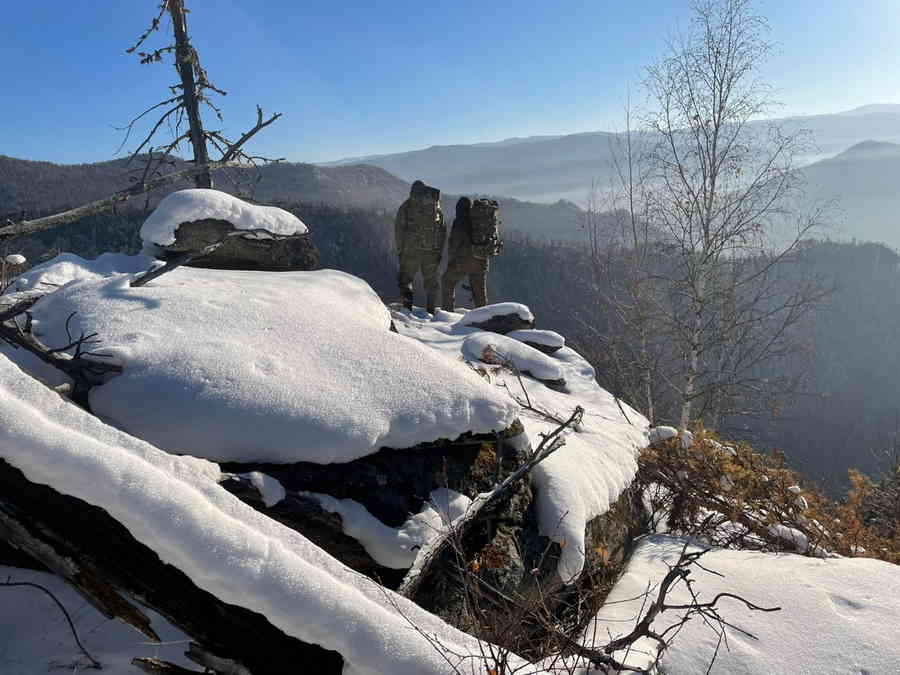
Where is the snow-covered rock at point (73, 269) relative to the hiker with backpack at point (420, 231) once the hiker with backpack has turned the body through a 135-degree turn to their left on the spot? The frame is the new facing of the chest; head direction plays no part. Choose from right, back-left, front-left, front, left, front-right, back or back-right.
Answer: front

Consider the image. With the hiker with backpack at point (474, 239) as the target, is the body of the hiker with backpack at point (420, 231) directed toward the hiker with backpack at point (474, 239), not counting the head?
no

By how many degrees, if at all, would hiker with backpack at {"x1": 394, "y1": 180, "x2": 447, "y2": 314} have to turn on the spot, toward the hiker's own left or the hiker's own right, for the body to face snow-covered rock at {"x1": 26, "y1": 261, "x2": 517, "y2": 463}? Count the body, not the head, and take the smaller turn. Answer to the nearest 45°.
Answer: approximately 180°

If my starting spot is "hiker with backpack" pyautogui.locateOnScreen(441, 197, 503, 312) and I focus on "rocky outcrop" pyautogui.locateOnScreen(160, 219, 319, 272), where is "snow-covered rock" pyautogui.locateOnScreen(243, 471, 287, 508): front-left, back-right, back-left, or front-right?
front-left

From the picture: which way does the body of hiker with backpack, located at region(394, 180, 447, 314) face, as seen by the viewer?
away from the camera

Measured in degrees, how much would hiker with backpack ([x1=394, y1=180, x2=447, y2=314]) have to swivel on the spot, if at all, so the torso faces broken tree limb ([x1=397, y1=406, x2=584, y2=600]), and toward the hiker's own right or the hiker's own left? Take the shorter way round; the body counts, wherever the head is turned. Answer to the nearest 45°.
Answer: approximately 180°

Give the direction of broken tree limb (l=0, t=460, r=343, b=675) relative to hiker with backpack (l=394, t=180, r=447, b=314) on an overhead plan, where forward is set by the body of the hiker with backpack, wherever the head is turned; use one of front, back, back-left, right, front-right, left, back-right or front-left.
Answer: back

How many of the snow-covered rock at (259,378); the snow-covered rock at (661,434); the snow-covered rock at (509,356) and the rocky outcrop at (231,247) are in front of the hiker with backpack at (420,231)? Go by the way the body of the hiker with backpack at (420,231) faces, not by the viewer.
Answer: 0

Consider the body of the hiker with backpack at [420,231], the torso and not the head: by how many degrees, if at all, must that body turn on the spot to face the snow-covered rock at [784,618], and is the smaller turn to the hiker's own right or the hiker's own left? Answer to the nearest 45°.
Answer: approximately 180°

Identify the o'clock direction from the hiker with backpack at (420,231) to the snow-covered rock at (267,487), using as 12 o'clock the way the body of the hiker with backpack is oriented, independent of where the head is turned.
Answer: The snow-covered rock is roughly at 6 o'clock from the hiker with backpack.

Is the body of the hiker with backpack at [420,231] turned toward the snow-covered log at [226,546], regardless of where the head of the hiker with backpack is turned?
no

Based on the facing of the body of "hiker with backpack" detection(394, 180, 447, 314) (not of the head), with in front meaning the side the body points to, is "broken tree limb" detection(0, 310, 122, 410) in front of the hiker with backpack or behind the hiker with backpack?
behind

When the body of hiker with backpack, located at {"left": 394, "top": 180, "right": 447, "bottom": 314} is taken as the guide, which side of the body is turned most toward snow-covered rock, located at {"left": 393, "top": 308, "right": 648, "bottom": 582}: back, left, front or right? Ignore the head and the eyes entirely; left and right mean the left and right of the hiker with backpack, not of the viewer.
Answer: back

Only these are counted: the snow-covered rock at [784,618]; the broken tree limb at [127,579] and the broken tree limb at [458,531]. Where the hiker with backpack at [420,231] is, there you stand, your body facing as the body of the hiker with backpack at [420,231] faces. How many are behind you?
3

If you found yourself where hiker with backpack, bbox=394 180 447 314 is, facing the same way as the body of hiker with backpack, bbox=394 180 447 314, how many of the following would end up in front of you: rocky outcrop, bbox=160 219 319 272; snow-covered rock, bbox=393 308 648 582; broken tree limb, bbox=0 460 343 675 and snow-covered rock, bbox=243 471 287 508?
0
